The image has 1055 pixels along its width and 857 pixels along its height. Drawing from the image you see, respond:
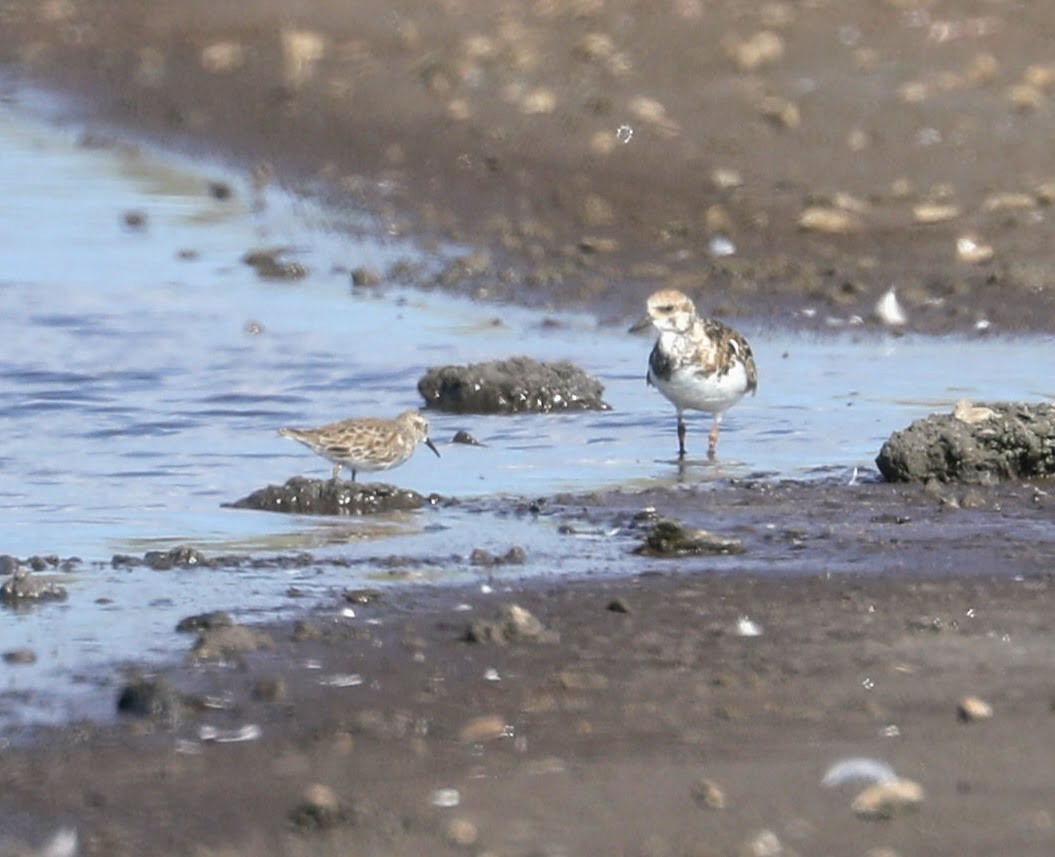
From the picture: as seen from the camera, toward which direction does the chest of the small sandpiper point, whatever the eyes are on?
to the viewer's right

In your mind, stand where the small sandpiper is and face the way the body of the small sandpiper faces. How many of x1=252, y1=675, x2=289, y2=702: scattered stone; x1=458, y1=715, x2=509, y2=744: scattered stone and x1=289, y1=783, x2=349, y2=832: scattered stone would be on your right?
3

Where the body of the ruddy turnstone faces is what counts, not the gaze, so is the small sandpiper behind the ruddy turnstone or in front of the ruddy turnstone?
in front

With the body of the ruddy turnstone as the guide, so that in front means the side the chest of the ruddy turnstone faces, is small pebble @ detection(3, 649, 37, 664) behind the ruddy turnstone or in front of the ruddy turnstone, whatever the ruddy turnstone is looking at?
in front

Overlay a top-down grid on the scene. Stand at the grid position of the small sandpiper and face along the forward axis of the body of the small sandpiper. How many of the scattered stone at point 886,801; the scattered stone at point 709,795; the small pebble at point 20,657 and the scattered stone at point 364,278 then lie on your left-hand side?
1

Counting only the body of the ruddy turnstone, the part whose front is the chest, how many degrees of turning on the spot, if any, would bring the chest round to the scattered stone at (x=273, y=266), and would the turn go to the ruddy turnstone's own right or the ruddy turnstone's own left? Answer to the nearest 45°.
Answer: approximately 90° to the ruddy turnstone's own right

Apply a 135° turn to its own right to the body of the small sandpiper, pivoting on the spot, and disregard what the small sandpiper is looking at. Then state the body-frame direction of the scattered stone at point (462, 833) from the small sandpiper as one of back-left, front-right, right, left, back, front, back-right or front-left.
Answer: front-left

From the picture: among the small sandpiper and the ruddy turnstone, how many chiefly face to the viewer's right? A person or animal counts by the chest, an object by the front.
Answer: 1

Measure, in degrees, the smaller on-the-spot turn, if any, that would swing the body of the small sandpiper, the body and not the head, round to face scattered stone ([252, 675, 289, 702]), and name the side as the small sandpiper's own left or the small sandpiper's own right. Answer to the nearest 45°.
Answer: approximately 90° to the small sandpiper's own right

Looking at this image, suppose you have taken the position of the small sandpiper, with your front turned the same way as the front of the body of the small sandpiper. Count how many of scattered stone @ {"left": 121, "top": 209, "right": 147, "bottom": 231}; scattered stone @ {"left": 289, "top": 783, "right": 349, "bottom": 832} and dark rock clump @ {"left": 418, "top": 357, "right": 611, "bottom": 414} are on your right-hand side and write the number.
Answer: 1

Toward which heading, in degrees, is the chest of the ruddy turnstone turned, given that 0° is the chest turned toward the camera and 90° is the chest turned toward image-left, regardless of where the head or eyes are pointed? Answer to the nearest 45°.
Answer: approximately 45°
